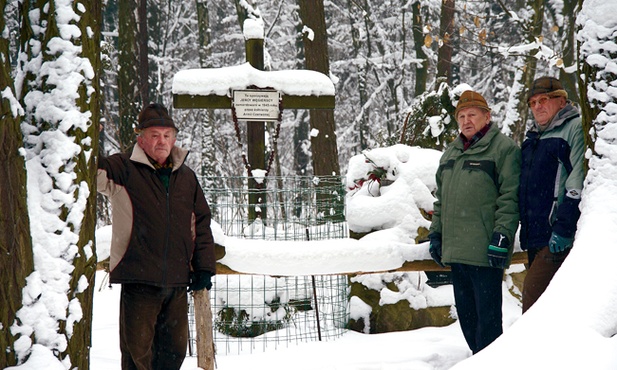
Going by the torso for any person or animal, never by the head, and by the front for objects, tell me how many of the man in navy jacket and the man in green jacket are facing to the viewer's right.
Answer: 0

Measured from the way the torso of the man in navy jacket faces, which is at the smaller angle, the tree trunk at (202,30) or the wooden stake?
the wooden stake

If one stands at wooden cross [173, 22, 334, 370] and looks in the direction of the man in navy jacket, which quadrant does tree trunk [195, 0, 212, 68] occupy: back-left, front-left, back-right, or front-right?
back-left

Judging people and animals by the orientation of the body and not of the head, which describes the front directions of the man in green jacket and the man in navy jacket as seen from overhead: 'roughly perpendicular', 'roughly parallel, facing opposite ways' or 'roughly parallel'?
roughly parallel

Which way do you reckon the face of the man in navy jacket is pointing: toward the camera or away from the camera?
toward the camera

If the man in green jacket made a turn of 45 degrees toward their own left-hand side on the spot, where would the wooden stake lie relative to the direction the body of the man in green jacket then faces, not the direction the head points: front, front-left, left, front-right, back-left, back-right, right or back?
right

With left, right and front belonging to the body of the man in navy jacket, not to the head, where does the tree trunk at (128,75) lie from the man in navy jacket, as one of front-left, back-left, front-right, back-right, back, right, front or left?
right

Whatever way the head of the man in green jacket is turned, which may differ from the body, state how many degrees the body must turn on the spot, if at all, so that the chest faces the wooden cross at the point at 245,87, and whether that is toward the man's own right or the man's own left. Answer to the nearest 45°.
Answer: approximately 90° to the man's own right

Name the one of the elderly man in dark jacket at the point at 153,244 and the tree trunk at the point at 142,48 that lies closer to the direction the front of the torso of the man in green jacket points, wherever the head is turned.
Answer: the elderly man in dark jacket

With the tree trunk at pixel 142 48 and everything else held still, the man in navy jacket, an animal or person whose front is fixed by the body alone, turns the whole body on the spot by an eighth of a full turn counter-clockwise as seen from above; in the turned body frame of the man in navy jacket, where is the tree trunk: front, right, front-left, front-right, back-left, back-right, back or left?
back-right

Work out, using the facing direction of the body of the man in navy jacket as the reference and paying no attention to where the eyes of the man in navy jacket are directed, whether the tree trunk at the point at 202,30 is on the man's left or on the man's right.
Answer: on the man's right

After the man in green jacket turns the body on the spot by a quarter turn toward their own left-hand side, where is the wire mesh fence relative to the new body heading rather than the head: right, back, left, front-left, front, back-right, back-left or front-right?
back

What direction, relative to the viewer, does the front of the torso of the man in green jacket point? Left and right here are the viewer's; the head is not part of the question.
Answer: facing the viewer and to the left of the viewer
